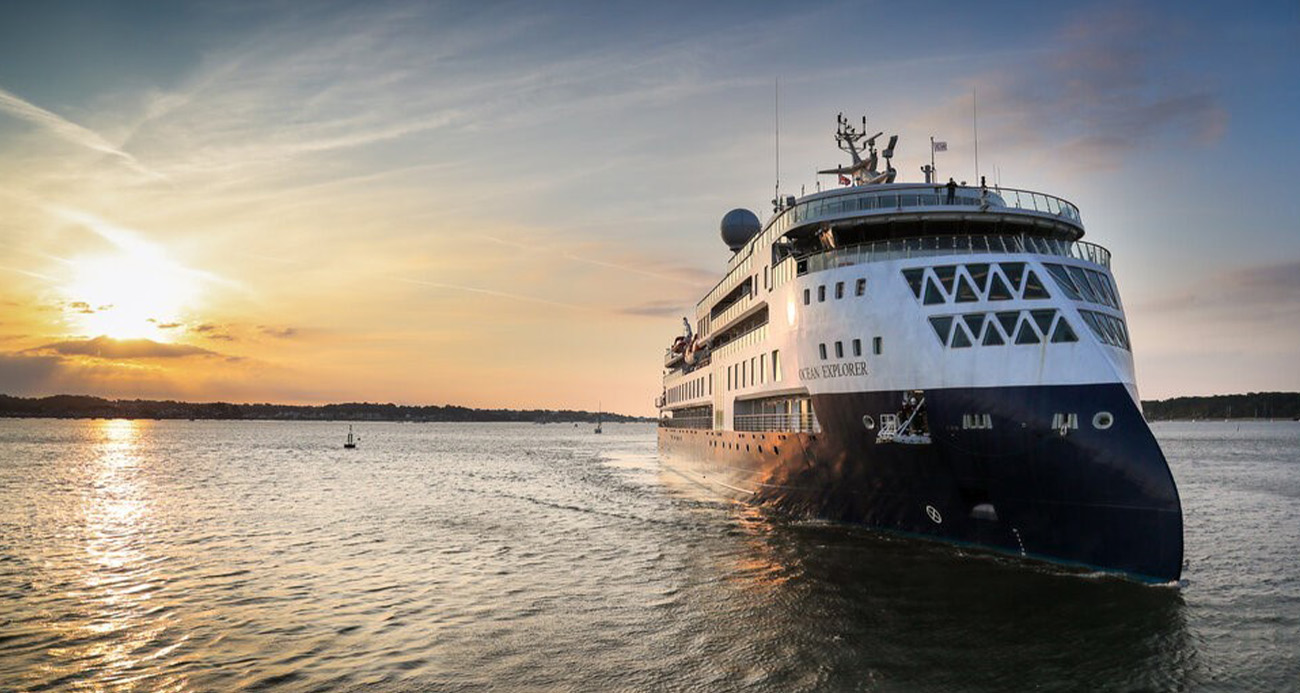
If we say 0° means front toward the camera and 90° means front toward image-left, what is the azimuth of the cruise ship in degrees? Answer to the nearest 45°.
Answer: approximately 315°
